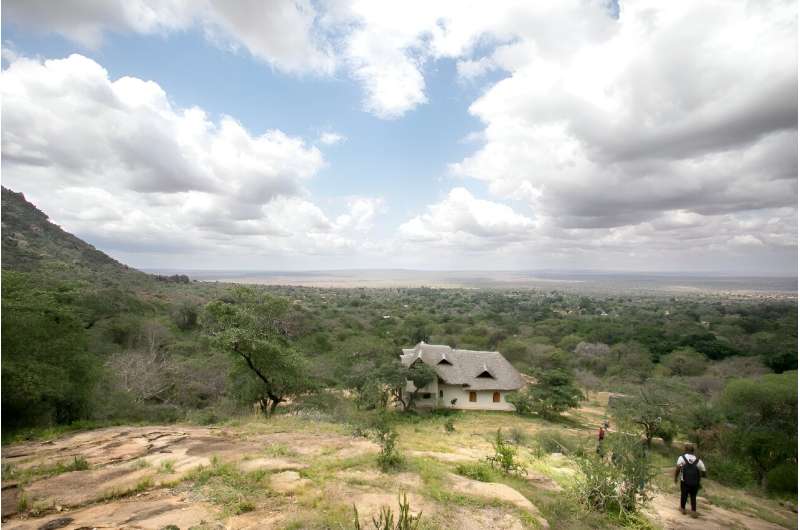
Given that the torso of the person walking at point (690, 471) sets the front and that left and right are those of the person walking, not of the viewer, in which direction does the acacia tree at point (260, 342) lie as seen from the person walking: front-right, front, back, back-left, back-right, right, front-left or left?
left

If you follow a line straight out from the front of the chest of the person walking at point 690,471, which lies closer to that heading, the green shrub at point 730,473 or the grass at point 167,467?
the green shrub

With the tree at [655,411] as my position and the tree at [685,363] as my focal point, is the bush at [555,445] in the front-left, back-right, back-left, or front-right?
back-left

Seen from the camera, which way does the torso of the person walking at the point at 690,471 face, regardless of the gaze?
away from the camera

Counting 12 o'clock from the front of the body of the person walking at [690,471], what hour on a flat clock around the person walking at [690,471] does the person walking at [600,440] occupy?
the person walking at [600,440] is roughly at 11 o'clock from the person walking at [690,471].
